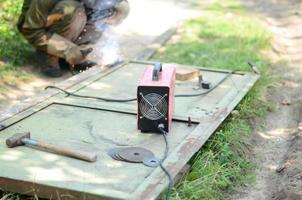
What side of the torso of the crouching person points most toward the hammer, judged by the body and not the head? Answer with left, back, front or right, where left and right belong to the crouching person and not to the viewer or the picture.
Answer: right

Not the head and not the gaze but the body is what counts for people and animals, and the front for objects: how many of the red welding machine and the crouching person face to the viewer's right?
1

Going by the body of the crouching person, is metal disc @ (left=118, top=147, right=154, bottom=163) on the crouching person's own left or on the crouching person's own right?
on the crouching person's own right

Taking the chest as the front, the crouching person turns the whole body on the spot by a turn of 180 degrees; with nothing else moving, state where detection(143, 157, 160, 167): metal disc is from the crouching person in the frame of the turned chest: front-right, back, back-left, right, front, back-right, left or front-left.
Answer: left

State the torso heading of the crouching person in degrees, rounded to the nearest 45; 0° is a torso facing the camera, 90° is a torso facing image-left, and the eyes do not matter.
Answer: approximately 270°

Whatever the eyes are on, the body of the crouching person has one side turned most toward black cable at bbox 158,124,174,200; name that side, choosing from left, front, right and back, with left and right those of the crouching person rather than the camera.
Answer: right
